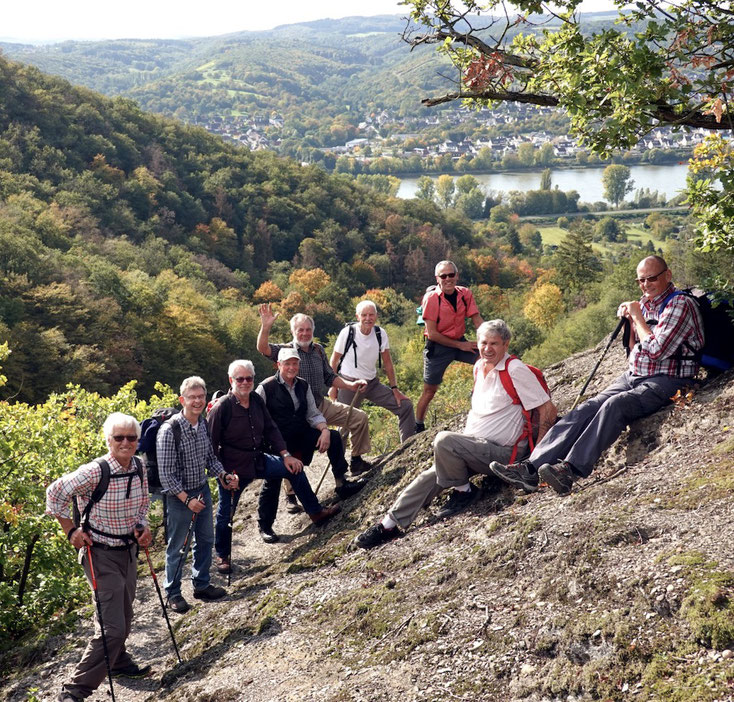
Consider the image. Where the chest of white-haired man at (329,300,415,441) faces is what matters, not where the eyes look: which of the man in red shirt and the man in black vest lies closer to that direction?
the man in black vest

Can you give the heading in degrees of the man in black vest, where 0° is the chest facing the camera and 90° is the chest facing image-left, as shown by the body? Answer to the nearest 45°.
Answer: approximately 315°

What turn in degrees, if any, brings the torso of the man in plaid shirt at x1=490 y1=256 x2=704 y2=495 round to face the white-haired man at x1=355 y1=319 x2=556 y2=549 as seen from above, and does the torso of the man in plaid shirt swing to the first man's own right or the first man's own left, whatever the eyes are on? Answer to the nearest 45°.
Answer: approximately 45° to the first man's own right

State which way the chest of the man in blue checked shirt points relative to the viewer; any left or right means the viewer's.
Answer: facing the viewer and to the right of the viewer

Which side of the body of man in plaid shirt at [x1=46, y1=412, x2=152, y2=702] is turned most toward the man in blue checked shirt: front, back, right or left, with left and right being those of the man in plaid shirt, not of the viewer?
left

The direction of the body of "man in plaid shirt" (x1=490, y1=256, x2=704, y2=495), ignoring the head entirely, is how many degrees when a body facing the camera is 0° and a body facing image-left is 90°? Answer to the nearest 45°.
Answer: approximately 45°

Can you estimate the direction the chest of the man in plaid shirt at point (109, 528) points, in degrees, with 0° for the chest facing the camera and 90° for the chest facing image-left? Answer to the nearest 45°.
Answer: approximately 315°

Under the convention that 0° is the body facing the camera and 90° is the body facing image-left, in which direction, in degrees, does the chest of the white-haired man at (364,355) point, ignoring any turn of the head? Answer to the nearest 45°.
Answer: approximately 0°

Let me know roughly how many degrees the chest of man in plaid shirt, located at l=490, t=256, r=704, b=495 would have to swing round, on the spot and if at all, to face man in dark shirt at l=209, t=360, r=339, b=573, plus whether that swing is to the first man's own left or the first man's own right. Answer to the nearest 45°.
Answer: approximately 45° to the first man's own right

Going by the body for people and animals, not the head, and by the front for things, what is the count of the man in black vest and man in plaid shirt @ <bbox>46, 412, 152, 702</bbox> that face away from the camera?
0

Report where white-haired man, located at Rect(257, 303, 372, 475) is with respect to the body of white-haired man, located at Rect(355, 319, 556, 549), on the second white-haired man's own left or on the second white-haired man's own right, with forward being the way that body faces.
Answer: on the second white-haired man's own right
